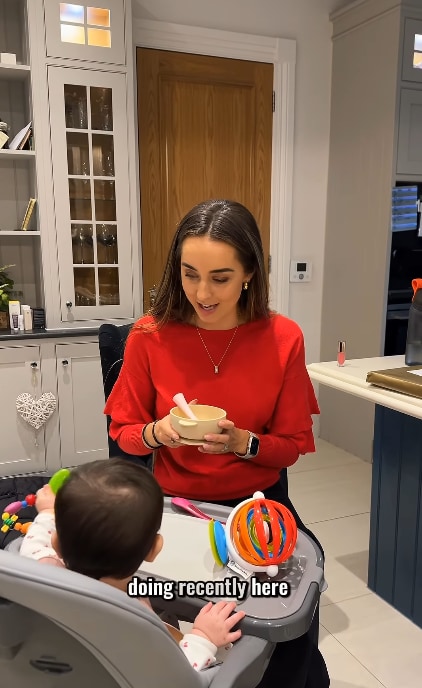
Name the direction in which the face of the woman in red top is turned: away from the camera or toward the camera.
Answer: toward the camera

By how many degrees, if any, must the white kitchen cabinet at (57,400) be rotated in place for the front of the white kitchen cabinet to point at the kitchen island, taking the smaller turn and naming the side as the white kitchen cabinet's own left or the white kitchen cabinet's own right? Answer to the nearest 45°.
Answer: approximately 45° to the white kitchen cabinet's own left

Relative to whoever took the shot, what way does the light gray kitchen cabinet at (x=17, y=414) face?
facing the viewer

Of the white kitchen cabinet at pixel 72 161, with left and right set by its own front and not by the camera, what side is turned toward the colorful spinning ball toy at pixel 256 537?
front

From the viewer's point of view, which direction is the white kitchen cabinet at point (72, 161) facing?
toward the camera

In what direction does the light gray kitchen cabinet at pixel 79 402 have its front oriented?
toward the camera

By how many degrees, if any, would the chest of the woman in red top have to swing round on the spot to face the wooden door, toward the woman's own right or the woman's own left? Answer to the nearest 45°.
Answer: approximately 180°

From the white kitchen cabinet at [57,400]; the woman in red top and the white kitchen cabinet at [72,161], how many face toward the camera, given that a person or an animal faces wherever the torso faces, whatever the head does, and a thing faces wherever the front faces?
3

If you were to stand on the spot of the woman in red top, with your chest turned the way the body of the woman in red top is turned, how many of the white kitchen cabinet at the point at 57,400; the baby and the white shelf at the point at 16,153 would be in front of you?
1

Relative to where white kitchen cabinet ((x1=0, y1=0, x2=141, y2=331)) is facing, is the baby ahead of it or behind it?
ahead

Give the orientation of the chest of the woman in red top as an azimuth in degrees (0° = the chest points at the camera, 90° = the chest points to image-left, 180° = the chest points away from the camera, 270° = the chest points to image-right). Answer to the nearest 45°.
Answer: approximately 0°

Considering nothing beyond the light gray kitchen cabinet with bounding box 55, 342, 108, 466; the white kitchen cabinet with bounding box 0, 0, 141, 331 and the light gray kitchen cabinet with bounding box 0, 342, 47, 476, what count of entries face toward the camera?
3
